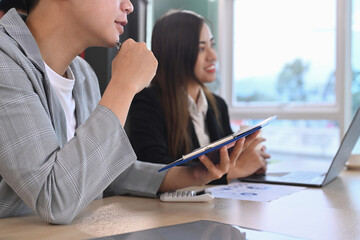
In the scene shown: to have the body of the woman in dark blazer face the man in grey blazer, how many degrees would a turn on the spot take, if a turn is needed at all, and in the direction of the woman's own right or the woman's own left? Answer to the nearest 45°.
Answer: approximately 45° to the woman's own right

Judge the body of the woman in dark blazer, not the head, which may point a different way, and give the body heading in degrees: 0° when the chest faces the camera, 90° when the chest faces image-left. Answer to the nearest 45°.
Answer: approximately 315°

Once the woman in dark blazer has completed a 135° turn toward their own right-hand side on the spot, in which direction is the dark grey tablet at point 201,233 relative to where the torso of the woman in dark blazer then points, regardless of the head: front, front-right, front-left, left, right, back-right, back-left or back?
left

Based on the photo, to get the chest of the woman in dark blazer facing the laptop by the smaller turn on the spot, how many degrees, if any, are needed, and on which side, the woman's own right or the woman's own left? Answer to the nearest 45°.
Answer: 0° — they already face it

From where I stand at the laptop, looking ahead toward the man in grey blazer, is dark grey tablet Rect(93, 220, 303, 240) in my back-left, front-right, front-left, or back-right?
front-left

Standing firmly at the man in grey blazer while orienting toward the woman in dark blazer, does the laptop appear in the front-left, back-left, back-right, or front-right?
front-right

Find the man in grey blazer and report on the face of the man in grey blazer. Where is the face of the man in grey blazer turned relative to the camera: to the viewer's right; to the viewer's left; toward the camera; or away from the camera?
to the viewer's right
